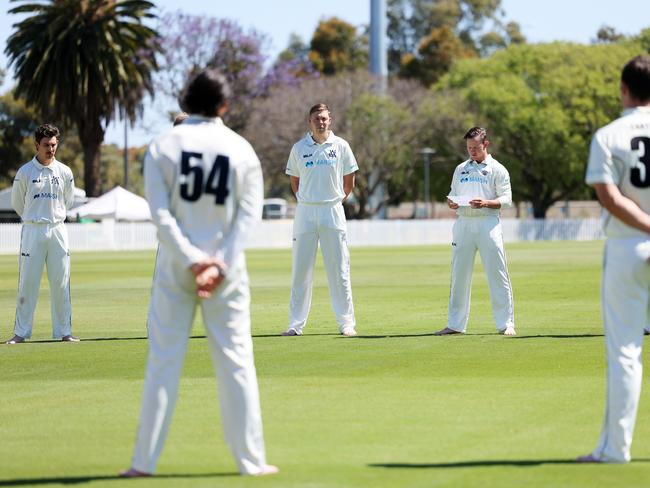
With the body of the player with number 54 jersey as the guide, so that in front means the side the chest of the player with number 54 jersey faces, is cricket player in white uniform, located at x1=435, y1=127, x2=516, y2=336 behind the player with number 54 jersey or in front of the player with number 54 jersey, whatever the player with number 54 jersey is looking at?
in front

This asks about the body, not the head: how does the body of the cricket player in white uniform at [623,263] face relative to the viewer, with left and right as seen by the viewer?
facing away from the viewer and to the left of the viewer

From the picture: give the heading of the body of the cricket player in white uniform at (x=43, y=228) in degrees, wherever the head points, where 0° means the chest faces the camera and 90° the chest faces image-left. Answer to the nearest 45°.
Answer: approximately 0°

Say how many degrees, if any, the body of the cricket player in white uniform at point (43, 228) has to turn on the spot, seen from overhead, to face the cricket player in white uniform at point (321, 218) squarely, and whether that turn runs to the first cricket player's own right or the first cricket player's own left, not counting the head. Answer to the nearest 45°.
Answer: approximately 90° to the first cricket player's own left

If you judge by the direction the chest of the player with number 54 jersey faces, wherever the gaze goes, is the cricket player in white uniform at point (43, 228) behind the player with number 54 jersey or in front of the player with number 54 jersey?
in front

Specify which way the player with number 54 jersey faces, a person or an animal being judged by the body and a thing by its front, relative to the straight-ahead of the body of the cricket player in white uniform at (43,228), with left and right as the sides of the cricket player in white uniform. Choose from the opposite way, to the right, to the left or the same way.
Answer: the opposite way

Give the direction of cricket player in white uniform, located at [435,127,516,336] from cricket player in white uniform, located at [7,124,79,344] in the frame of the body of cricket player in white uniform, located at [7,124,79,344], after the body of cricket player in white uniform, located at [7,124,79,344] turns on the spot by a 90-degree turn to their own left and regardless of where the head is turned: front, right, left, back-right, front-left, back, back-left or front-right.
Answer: front

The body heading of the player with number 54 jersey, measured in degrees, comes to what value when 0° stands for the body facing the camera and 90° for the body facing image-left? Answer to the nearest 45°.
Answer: approximately 180°

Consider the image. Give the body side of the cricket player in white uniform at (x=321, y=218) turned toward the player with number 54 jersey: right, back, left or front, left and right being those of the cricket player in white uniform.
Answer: front

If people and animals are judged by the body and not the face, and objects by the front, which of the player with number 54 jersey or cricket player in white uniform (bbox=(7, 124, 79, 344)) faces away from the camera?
the player with number 54 jersey

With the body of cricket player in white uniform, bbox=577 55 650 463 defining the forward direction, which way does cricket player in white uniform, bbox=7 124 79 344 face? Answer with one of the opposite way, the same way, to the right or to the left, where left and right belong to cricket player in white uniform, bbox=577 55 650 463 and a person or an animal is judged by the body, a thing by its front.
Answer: the opposite way

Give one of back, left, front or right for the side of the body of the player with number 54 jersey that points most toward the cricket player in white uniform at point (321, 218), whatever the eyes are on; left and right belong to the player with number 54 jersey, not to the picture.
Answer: front

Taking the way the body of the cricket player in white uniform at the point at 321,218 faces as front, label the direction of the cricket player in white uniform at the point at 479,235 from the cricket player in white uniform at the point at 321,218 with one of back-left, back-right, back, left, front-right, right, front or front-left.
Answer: left

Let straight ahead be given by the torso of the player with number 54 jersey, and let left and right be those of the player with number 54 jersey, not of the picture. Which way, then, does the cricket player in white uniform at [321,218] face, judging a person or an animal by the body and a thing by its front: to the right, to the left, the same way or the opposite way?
the opposite way
